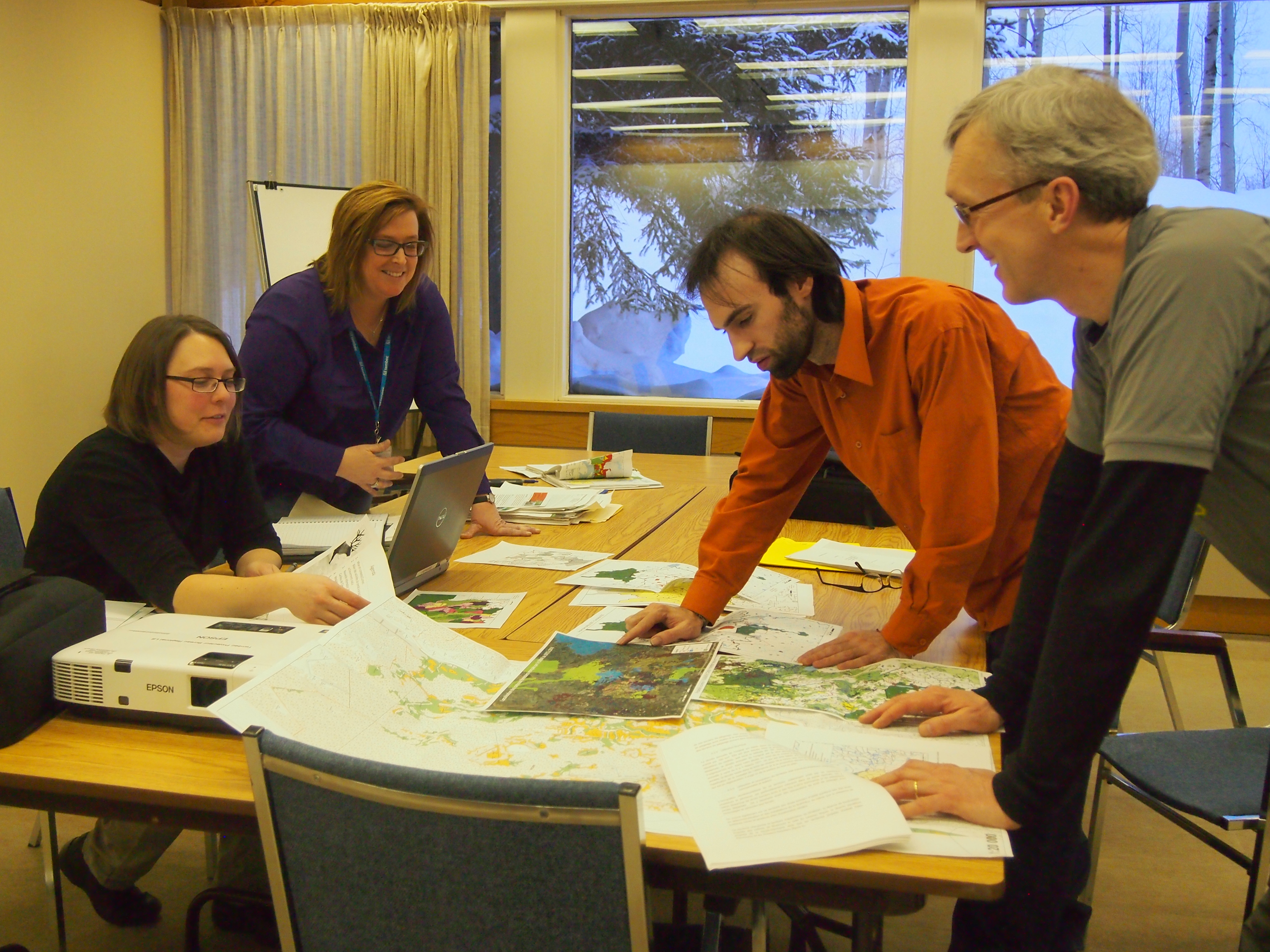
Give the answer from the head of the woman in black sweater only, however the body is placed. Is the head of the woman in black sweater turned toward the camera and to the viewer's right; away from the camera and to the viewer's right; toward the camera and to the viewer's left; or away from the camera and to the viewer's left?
toward the camera and to the viewer's right

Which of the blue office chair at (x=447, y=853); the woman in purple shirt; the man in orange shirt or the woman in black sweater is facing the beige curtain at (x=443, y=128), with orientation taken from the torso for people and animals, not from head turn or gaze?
the blue office chair

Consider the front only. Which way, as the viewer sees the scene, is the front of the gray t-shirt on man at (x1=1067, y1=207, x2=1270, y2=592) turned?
to the viewer's left

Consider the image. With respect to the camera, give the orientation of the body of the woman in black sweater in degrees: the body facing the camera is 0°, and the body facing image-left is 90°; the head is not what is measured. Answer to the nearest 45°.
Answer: approximately 315°

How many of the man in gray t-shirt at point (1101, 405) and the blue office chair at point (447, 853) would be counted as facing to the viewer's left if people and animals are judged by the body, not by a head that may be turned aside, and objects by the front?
1

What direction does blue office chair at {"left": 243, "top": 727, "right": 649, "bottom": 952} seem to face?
away from the camera

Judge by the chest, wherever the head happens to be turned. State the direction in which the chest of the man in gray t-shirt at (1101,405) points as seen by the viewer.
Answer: to the viewer's left

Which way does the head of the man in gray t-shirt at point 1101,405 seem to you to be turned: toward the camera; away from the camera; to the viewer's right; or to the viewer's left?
to the viewer's left

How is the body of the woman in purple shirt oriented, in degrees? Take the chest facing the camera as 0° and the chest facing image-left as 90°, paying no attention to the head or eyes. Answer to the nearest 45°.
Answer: approximately 315°

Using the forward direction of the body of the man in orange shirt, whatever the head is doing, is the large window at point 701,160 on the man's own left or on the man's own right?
on the man's own right
